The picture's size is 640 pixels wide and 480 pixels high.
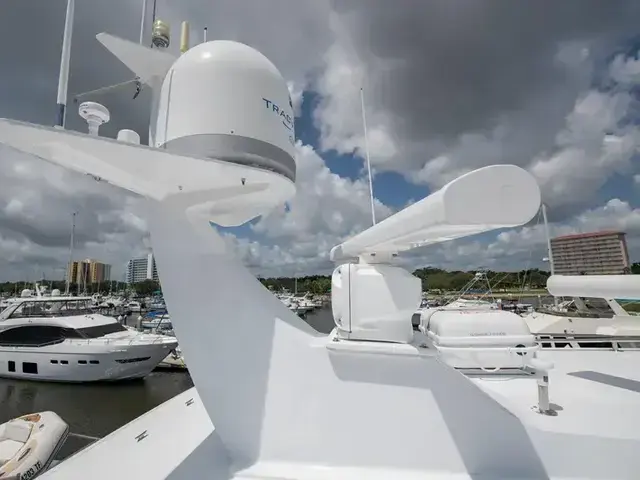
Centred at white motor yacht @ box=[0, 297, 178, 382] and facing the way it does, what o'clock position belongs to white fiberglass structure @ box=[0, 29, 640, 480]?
The white fiberglass structure is roughly at 3 o'clock from the white motor yacht.

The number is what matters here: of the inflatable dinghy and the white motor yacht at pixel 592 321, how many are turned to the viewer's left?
1

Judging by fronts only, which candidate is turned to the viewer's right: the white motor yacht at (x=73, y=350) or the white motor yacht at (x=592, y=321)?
the white motor yacht at (x=73, y=350)

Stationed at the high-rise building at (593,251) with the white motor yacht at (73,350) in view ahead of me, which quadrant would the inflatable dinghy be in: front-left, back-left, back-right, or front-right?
front-left

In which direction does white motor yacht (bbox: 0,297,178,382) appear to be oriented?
to the viewer's right

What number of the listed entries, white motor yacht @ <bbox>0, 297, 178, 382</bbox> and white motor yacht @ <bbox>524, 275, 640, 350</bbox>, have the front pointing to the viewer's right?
1

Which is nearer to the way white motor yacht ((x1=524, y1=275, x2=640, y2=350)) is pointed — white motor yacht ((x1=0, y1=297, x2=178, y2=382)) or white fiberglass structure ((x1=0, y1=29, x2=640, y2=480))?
the white motor yacht

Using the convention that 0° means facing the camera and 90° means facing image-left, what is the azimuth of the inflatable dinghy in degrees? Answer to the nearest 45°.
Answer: approximately 225°

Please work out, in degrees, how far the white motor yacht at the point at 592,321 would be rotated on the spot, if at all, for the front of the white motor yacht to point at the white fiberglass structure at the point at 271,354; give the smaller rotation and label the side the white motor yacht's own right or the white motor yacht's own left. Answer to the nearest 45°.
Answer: approximately 90° to the white motor yacht's own left

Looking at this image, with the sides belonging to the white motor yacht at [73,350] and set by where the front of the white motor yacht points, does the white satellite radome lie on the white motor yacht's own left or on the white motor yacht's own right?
on the white motor yacht's own right

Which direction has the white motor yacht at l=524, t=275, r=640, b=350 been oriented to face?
to the viewer's left

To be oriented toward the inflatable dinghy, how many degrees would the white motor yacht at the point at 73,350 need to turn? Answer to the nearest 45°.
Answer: approximately 90° to its right

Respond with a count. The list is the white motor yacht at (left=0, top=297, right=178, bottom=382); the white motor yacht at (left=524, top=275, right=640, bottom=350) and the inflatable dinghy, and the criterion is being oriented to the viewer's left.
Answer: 1

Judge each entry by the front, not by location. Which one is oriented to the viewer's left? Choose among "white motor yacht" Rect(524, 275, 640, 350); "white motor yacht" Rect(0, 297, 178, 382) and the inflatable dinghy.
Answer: "white motor yacht" Rect(524, 275, 640, 350)
